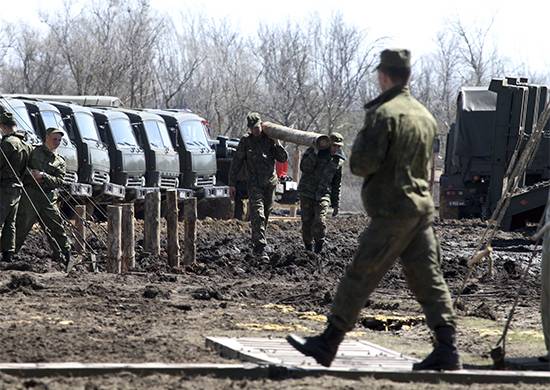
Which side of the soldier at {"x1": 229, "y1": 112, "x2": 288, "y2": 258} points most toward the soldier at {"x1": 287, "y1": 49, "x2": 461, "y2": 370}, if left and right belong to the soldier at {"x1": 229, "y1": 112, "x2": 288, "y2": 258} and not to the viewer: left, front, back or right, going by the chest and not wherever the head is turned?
front

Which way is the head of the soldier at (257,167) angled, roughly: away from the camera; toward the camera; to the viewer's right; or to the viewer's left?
toward the camera

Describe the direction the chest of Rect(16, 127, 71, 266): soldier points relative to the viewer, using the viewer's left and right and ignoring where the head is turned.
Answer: facing the viewer and to the right of the viewer

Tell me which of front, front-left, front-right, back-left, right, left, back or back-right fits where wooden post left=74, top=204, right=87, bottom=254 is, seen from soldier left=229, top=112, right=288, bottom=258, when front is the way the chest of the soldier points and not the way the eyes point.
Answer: right

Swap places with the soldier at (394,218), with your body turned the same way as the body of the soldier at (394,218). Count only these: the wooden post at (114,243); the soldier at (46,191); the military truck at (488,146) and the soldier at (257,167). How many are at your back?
0

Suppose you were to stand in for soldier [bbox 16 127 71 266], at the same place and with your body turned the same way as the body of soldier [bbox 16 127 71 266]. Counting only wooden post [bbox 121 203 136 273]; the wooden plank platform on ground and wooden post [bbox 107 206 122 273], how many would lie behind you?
0

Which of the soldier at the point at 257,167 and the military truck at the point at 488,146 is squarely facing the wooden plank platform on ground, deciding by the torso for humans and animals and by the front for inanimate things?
the soldier

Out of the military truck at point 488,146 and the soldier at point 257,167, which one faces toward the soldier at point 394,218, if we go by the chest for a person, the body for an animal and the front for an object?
the soldier at point 257,167

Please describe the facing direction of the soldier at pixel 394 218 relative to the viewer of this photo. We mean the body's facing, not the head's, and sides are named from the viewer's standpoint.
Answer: facing away from the viewer and to the left of the viewer

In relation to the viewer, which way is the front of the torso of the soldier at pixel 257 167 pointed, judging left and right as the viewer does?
facing the viewer

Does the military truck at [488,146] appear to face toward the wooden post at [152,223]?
no

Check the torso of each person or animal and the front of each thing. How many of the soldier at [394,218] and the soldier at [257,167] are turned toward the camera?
1
